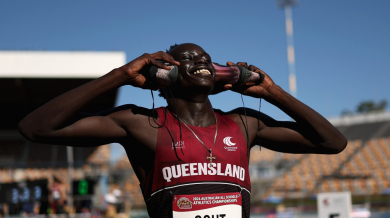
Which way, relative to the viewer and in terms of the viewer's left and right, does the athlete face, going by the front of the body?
facing the viewer
